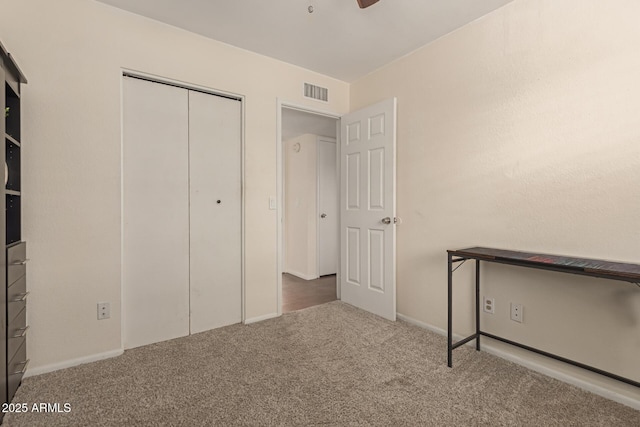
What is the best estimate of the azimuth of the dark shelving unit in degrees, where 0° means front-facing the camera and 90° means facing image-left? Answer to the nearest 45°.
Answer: approximately 270°

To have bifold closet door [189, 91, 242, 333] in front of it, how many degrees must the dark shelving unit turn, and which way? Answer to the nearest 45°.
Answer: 0° — it already faces it

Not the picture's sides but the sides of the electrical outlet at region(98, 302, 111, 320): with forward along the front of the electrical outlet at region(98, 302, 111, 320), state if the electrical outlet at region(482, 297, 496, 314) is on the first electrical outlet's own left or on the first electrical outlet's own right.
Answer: on the first electrical outlet's own left

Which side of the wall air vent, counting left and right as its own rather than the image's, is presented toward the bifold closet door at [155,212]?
right

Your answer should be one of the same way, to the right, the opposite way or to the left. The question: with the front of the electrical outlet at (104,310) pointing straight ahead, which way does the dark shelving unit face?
to the left

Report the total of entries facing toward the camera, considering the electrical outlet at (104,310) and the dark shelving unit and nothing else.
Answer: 1

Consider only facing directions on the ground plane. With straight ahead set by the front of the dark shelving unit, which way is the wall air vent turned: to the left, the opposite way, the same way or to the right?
to the right

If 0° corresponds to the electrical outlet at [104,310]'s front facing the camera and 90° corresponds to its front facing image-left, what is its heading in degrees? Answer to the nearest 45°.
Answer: approximately 0°
